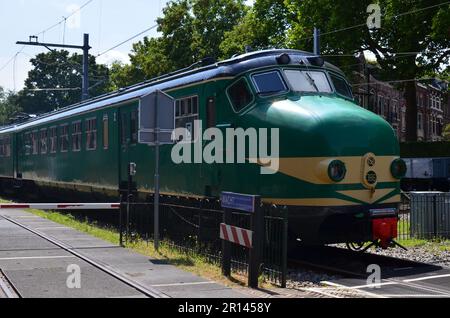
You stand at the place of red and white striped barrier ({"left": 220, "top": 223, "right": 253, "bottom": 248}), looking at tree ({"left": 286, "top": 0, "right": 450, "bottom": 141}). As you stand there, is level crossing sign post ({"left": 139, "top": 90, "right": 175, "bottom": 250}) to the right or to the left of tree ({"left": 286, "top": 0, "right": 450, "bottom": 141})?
left

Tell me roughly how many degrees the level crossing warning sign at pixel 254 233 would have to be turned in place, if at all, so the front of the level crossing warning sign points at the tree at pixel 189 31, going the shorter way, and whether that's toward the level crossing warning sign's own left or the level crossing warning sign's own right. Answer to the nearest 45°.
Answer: approximately 135° to the level crossing warning sign's own right

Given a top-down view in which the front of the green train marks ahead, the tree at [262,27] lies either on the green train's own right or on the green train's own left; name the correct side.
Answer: on the green train's own left

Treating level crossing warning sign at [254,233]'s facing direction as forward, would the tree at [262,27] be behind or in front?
behind

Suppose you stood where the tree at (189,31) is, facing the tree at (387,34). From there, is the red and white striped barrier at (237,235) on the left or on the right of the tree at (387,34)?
right

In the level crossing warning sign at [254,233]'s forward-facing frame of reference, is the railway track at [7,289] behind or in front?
in front

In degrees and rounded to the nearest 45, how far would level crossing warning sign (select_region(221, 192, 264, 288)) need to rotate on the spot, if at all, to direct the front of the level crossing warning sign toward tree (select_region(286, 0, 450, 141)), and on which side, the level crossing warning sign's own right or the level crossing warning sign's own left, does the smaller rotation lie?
approximately 135° to the level crossing warning sign's own right

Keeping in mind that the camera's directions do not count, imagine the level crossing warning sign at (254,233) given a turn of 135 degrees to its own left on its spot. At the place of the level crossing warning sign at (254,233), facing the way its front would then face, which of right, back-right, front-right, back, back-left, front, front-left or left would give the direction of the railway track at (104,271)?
back

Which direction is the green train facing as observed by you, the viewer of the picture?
facing the viewer and to the right of the viewer

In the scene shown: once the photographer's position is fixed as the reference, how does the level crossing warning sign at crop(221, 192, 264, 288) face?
facing the viewer and to the left of the viewer

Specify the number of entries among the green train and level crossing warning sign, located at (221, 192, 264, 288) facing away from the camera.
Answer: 0
